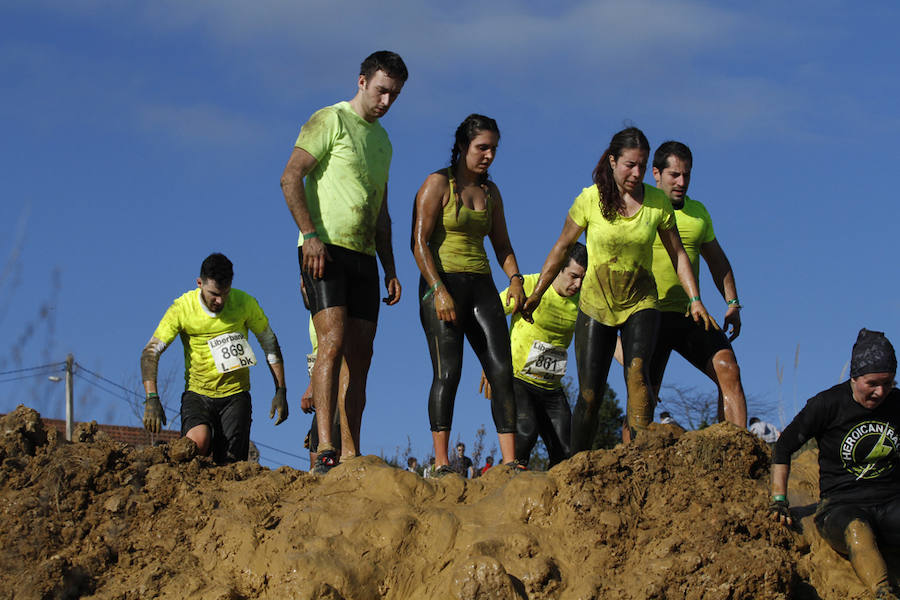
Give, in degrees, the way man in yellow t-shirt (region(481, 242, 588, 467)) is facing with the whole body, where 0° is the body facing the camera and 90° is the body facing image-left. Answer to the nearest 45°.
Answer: approximately 315°

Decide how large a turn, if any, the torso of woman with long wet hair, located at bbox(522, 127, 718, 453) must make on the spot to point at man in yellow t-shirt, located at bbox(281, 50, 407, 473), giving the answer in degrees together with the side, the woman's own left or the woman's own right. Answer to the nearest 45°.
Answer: approximately 45° to the woman's own right

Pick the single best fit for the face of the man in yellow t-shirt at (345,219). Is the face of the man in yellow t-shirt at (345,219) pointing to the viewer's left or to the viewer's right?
to the viewer's right

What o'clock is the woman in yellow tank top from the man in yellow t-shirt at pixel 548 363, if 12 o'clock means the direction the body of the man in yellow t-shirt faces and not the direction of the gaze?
The woman in yellow tank top is roughly at 2 o'clock from the man in yellow t-shirt.

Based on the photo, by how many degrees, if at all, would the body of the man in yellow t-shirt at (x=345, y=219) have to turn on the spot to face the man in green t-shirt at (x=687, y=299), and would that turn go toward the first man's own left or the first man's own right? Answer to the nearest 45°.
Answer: approximately 45° to the first man's own left

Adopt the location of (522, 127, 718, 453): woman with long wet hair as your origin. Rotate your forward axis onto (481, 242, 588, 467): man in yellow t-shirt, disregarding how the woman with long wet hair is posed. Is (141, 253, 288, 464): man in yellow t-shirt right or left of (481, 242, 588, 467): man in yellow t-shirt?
left
